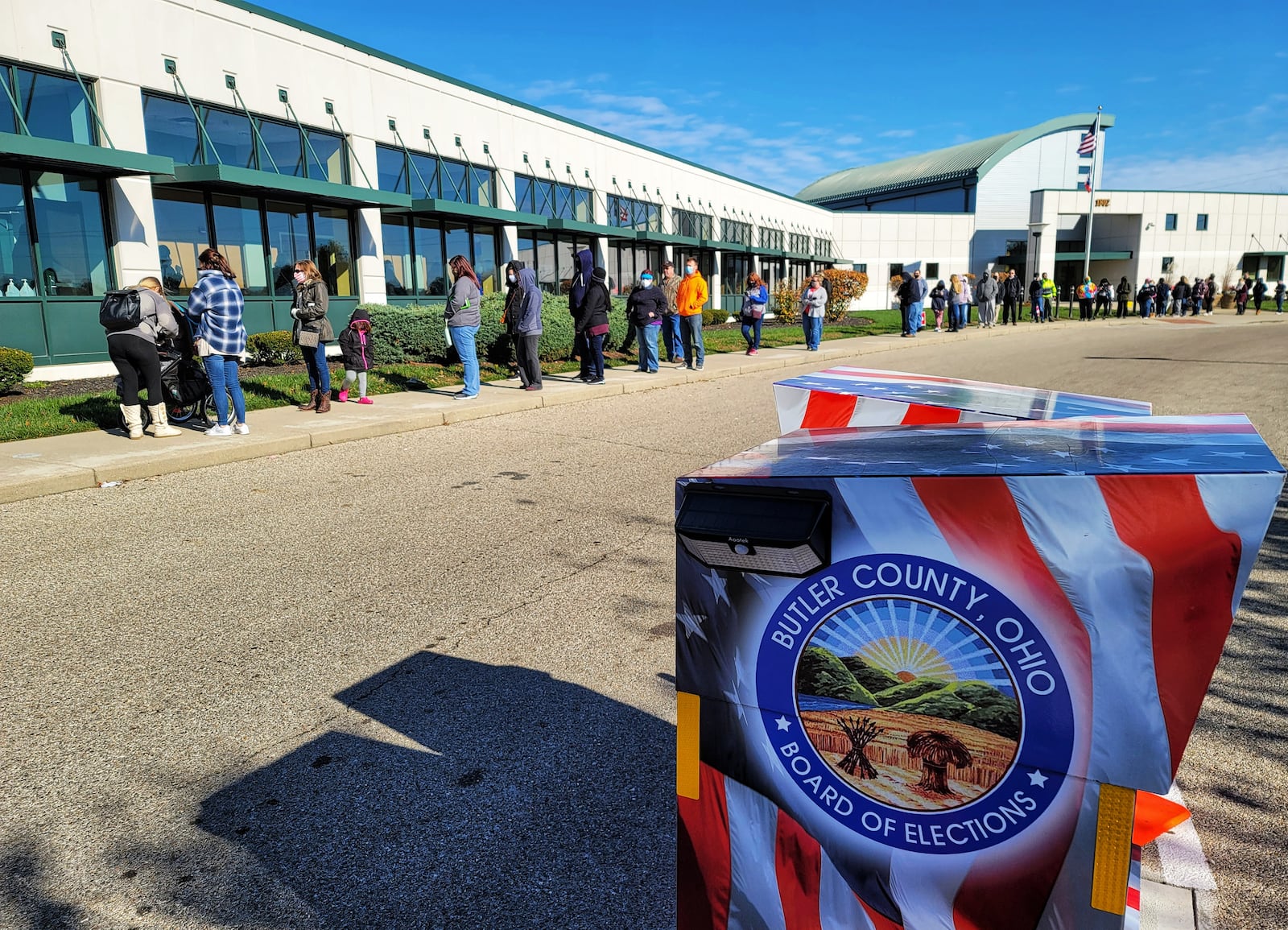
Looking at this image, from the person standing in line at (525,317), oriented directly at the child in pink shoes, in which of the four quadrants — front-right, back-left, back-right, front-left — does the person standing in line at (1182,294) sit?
back-right

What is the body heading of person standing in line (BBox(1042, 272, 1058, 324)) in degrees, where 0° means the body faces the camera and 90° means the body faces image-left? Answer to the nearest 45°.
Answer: approximately 45°

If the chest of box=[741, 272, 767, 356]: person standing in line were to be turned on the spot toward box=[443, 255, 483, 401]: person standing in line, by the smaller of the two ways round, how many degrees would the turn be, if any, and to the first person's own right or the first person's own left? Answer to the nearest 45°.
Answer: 0° — they already face them

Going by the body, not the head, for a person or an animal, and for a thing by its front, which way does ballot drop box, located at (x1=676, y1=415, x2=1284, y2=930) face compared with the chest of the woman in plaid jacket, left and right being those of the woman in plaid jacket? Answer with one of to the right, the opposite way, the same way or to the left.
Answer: the opposite way

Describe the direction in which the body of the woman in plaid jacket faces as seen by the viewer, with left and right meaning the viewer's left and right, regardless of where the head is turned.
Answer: facing away from the viewer and to the left of the viewer

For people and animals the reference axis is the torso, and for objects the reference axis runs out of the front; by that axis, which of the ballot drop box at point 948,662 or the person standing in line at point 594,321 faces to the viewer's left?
the person standing in line

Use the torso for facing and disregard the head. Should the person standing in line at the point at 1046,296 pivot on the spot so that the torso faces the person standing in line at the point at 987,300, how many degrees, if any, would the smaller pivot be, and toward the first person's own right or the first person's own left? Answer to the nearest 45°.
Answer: approximately 45° to the first person's own left

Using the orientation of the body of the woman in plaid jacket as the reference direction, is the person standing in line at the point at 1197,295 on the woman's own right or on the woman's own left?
on the woman's own right

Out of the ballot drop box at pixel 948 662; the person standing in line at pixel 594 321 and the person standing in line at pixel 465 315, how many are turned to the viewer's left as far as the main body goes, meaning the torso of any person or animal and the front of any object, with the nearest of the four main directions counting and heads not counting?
2

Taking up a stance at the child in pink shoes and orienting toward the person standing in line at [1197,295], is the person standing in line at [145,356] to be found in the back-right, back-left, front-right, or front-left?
back-right

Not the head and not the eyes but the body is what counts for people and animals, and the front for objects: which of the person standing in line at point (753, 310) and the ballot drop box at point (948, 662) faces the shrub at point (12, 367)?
the person standing in line

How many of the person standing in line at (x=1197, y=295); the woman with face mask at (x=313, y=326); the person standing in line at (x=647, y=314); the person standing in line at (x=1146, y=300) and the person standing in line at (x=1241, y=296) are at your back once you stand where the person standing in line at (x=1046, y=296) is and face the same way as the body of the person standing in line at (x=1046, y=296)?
3

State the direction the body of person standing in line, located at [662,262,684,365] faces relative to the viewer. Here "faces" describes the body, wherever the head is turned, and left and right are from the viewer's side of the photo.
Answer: facing the viewer and to the left of the viewer

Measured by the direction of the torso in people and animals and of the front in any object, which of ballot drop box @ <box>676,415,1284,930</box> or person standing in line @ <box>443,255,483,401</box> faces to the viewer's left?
the person standing in line

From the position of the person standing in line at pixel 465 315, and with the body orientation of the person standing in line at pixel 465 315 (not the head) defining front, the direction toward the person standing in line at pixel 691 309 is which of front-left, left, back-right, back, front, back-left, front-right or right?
back-right

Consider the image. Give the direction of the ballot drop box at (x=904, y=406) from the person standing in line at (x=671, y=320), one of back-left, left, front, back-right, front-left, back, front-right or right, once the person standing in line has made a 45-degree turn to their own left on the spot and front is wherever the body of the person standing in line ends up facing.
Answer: front

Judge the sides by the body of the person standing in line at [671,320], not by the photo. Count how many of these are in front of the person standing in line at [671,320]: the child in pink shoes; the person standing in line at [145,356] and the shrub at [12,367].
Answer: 3
